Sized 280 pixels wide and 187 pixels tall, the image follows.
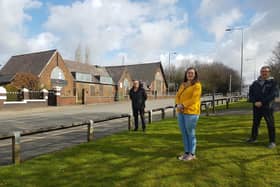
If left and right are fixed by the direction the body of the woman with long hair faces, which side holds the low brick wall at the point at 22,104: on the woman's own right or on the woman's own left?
on the woman's own right

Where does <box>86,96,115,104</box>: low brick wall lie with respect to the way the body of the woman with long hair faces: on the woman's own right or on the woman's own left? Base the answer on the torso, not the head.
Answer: on the woman's own right

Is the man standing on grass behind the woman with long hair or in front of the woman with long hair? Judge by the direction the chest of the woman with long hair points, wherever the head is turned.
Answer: behind

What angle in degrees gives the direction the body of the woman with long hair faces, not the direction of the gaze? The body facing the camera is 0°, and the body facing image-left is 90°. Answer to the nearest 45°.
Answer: approximately 45°

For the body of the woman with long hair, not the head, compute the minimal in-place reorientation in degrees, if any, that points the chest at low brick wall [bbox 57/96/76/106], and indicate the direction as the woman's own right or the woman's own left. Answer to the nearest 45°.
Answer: approximately 90° to the woman's own right
